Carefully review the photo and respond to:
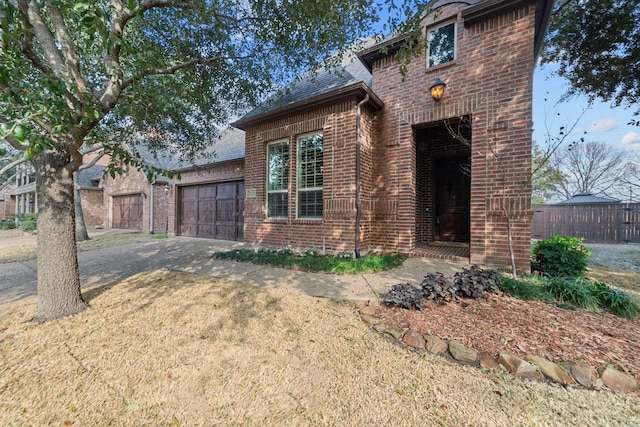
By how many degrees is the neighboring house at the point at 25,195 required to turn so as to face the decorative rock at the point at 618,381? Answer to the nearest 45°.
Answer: approximately 45° to its left

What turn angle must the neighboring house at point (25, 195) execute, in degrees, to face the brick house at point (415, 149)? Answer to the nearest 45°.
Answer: approximately 45° to its left

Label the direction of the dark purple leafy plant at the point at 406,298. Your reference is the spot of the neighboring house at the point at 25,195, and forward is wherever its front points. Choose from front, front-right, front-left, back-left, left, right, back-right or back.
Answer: front-left

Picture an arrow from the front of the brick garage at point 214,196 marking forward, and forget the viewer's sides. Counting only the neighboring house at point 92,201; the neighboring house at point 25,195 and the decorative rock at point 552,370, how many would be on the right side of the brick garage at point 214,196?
2

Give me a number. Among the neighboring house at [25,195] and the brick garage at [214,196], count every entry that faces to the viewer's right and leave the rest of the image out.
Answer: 0

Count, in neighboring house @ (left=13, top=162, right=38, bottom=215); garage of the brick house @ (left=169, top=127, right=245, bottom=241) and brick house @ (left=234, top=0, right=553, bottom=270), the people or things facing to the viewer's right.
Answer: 0

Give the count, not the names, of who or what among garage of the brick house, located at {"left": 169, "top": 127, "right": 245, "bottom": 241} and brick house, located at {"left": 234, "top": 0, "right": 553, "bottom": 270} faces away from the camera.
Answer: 0

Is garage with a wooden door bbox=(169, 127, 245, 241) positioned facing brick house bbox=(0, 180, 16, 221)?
no

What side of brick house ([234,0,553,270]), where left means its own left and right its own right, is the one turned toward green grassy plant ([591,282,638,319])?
left

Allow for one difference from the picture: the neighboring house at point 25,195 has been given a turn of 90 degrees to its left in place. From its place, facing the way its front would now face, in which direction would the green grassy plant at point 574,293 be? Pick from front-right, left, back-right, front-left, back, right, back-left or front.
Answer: front-right

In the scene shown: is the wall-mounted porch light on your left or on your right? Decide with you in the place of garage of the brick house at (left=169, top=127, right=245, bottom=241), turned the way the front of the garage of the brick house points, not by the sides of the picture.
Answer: on your left

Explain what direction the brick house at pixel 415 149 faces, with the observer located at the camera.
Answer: facing the viewer and to the left of the viewer

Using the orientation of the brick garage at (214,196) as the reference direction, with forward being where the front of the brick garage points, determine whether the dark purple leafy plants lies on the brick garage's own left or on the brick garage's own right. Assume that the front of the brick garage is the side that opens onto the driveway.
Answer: on the brick garage's own left

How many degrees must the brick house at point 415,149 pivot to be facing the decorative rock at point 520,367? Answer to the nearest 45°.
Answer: approximately 45° to its left

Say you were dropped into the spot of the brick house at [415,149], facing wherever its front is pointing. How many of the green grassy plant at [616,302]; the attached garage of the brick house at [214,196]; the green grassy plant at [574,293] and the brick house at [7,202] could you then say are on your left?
2

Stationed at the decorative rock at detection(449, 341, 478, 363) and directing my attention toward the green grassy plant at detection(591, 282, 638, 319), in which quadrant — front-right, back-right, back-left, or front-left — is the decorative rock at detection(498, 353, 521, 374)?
front-right

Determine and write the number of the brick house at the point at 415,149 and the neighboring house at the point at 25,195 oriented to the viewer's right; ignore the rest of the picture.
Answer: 0
